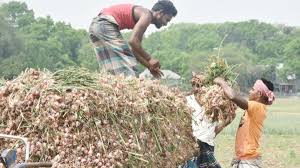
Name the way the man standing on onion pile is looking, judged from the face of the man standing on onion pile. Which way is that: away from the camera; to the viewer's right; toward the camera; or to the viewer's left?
to the viewer's right

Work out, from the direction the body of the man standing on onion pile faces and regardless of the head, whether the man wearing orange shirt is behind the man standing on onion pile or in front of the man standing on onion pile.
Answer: in front

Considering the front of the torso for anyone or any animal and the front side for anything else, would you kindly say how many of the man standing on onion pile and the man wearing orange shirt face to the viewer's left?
1

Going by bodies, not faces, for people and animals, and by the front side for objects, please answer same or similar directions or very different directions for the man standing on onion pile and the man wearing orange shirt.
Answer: very different directions

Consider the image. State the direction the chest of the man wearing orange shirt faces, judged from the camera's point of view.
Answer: to the viewer's left

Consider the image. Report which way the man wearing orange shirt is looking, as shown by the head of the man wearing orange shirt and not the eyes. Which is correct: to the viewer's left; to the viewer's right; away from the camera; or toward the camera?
to the viewer's left

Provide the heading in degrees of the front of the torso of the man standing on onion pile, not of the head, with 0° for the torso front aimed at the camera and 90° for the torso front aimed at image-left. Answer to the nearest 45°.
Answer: approximately 270°
